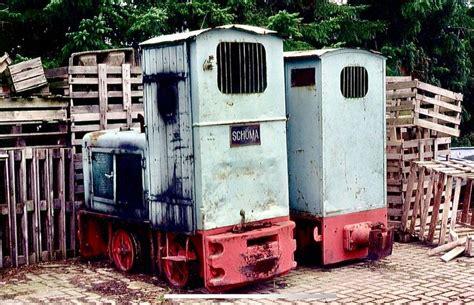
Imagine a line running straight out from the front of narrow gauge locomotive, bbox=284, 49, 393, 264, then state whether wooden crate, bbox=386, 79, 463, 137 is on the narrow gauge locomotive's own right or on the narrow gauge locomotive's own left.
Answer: on the narrow gauge locomotive's own right

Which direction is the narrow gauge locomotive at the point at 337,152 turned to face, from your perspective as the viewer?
facing away from the viewer and to the left of the viewer

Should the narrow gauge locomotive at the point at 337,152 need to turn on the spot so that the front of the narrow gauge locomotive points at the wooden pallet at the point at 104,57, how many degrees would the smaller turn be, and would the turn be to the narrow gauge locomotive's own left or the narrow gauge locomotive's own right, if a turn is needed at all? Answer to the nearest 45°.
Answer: approximately 45° to the narrow gauge locomotive's own left

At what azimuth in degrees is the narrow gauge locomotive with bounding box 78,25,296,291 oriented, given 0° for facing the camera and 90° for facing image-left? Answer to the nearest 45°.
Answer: approximately 135°

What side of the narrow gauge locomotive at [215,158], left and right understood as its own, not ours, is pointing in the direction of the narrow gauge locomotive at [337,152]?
right

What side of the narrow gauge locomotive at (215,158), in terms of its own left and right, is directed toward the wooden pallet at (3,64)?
front

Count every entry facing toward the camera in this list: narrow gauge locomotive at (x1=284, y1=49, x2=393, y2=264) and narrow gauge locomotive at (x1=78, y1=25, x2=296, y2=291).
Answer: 0

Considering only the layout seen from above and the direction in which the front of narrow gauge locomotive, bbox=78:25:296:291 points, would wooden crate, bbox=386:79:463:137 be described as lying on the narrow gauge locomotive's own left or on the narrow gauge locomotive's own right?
on the narrow gauge locomotive's own right

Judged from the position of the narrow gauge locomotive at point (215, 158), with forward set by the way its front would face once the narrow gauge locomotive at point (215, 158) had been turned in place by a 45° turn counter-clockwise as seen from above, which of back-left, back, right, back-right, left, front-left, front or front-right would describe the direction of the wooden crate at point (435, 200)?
back-right

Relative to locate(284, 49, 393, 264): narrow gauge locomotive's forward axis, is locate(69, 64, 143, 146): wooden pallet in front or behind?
in front

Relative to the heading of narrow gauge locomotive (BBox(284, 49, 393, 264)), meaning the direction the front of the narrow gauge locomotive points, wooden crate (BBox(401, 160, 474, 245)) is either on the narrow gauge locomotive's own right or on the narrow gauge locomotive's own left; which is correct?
on the narrow gauge locomotive's own right

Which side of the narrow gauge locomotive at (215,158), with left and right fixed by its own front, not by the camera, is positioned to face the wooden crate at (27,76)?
front

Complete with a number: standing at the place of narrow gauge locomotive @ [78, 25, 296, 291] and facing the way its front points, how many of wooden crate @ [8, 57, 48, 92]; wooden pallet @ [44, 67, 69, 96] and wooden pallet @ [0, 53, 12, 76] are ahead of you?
3

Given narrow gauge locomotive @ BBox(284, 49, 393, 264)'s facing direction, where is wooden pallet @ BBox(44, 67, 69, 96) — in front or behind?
in front

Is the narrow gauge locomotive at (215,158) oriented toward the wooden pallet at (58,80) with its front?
yes

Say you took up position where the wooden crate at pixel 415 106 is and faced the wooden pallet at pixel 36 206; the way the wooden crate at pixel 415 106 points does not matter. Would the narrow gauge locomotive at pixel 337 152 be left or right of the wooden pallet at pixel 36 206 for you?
left
